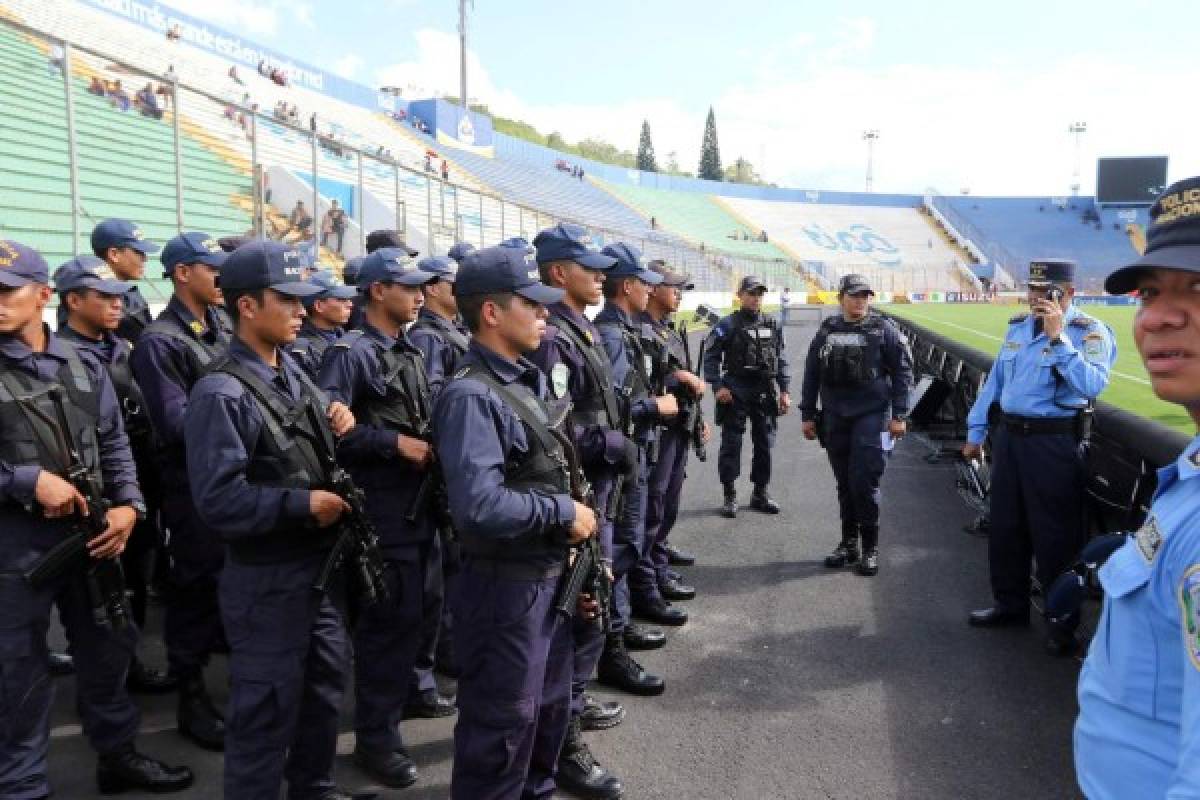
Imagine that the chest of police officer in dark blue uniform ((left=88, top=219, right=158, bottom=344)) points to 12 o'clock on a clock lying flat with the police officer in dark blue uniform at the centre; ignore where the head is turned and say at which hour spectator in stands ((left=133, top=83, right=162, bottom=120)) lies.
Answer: The spectator in stands is roughly at 9 o'clock from the police officer in dark blue uniform.

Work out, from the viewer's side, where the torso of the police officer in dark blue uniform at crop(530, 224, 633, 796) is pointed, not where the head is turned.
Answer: to the viewer's right

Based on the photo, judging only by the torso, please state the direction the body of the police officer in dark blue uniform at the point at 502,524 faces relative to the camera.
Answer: to the viewer's right

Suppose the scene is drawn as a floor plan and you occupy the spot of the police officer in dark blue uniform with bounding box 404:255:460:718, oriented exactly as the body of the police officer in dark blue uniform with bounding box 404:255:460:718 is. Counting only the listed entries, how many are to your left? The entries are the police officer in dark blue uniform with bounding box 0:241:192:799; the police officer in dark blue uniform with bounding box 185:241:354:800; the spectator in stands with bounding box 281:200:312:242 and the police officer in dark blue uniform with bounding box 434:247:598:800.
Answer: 1

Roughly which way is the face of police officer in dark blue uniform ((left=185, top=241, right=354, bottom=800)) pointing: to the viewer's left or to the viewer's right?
to the viewer's right

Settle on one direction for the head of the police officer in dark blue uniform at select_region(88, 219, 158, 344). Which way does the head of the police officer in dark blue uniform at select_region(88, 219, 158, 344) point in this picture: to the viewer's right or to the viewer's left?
to the viewer's right

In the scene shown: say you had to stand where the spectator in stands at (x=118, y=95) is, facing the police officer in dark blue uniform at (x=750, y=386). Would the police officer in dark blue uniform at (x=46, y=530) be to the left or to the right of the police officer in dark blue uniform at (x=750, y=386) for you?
right

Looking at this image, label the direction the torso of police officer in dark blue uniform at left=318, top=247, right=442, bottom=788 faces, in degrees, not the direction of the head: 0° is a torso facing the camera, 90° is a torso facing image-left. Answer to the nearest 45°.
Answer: approximately 315°

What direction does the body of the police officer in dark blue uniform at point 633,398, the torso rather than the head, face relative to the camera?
to the viewer's right

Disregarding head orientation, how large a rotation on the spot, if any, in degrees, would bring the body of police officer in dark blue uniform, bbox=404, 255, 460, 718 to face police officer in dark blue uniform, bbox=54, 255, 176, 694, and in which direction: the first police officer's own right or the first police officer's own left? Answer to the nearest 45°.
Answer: approximately 180°

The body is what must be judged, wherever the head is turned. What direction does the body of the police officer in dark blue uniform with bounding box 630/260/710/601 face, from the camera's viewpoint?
to the viewer's right

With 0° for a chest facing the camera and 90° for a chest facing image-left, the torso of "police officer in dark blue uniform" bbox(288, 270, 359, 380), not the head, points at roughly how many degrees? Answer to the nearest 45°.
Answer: approximately 270°

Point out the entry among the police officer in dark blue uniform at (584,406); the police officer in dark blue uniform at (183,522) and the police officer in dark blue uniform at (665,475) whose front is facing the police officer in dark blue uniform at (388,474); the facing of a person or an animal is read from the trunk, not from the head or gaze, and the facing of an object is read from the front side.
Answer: the police officer in dark blue uniform at (183,522)

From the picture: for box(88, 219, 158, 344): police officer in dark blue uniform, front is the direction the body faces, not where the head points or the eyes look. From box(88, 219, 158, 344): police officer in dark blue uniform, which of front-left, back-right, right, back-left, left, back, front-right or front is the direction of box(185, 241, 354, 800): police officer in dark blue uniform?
right

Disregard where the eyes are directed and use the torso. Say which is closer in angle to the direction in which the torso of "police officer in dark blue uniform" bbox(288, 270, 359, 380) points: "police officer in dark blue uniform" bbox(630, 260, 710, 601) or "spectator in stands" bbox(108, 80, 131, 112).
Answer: the police officer in dark blue uniform

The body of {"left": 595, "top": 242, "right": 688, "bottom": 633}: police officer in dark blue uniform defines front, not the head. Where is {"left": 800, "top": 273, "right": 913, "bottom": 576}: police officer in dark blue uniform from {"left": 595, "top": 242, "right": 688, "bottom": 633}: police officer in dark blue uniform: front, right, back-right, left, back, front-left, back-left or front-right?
front-left
